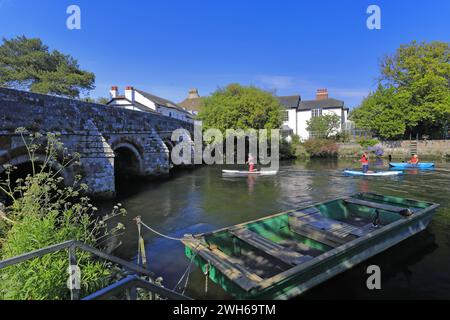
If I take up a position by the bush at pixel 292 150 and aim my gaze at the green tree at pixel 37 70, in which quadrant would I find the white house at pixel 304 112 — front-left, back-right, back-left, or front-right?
back-right

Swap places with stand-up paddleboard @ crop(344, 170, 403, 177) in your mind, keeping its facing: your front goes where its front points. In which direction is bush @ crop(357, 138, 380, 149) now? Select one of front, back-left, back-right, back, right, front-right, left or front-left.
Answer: right

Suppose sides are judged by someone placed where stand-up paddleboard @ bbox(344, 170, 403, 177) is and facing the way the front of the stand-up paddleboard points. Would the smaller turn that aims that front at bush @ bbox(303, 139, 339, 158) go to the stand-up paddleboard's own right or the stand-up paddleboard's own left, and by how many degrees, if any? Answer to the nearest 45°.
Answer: approximately 90° to the stand-up paddleboard's own right

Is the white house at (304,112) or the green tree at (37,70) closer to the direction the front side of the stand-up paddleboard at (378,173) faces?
the green tree

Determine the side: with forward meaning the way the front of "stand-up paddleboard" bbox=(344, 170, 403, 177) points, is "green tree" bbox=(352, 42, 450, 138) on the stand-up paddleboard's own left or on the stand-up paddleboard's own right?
on the stand-up paddleboard's own right

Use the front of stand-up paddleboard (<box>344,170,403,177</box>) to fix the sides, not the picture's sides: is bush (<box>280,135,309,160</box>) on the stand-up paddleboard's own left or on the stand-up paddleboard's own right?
on the stand-up paddleboard's own right

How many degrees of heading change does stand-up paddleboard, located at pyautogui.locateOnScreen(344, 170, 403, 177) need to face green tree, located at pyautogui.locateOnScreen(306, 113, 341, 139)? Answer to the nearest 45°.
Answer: approximately 90° to its right

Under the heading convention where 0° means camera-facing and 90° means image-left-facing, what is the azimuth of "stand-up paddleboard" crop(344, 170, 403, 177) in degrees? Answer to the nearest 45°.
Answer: approximately 90°
